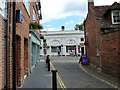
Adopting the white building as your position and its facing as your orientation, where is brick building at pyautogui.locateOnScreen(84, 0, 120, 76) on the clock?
The brick building is roughly at 12 o'clock from the white building.

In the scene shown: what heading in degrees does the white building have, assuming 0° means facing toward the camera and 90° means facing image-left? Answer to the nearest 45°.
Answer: approximately 0°
